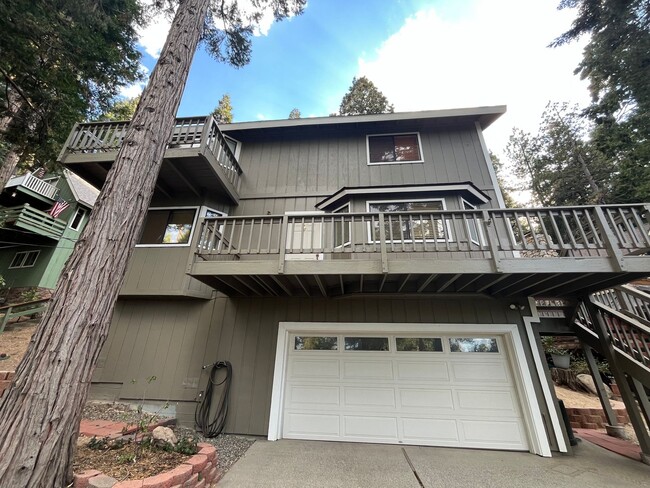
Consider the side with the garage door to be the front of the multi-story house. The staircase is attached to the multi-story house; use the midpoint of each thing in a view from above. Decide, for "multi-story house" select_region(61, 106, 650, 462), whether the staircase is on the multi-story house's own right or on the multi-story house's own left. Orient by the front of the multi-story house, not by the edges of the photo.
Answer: on the multi-story house's own left

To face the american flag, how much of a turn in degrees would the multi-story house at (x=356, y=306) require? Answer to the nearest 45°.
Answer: approximately 90° to its right

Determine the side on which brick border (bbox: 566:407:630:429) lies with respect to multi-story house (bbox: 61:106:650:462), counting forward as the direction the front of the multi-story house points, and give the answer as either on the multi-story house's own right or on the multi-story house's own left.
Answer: on the multi-story house's own left

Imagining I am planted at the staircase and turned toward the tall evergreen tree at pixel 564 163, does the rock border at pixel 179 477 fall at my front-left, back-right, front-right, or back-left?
back-left

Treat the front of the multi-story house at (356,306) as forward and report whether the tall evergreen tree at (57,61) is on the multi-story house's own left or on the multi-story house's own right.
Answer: on the multi-story house's own right

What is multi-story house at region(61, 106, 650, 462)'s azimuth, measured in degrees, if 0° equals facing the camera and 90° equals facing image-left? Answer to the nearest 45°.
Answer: approximately 0°

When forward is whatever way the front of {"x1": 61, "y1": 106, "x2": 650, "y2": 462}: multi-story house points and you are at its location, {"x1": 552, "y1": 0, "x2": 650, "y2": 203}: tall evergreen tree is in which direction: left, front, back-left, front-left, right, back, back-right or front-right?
left

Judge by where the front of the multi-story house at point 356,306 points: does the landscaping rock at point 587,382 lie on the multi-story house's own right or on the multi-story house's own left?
on the multi-story house's own left

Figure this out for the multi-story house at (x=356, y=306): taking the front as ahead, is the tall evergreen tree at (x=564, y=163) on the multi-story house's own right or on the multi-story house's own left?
on the multi-story house's own left

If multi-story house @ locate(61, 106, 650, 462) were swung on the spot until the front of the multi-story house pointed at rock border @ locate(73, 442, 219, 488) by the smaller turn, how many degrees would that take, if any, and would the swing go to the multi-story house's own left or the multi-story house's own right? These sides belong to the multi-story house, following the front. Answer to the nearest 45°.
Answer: approximately 45° to the multi-story house's own right

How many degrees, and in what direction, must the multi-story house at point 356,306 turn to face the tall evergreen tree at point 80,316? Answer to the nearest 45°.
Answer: approximately 45° to its right
